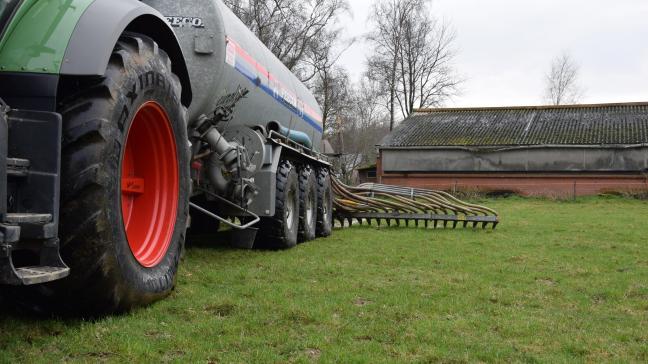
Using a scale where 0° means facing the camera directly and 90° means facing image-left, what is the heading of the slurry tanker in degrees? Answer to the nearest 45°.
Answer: approximately 45°
